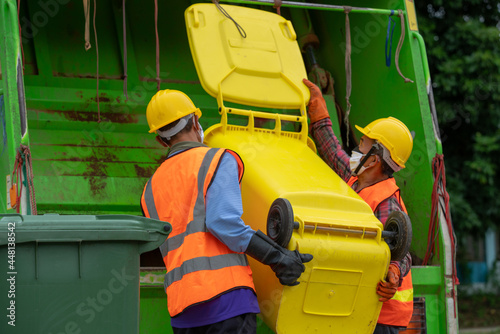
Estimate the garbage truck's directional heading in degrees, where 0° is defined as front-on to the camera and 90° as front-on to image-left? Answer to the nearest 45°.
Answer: approximately 180°
